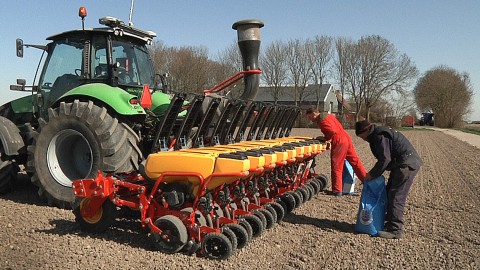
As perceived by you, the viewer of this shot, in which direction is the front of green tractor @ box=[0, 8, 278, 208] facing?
facing away from the viewer and to the left of the viewer

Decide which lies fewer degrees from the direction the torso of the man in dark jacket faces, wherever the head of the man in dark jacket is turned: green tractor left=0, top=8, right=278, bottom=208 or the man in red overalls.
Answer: the green tractor

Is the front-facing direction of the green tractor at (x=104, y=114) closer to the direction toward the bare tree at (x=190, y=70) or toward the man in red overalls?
the bare tree

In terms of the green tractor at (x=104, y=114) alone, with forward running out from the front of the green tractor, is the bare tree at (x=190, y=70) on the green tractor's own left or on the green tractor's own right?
on the green tractor's own right

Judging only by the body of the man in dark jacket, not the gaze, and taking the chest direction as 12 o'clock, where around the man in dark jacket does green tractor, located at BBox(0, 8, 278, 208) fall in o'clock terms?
The green tractor is roughly at 12 o'clock from the man in dark jacket.

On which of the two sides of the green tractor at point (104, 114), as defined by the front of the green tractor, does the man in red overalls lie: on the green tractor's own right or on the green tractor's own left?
on the green tractor's own right

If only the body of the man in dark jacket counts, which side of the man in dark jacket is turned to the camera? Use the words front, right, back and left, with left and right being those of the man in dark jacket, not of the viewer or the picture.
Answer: left

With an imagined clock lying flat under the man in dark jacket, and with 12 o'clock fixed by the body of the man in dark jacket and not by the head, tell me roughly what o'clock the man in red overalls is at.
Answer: The man in red overalls is roughly at 2 o'clock from the man in dark jacket.
